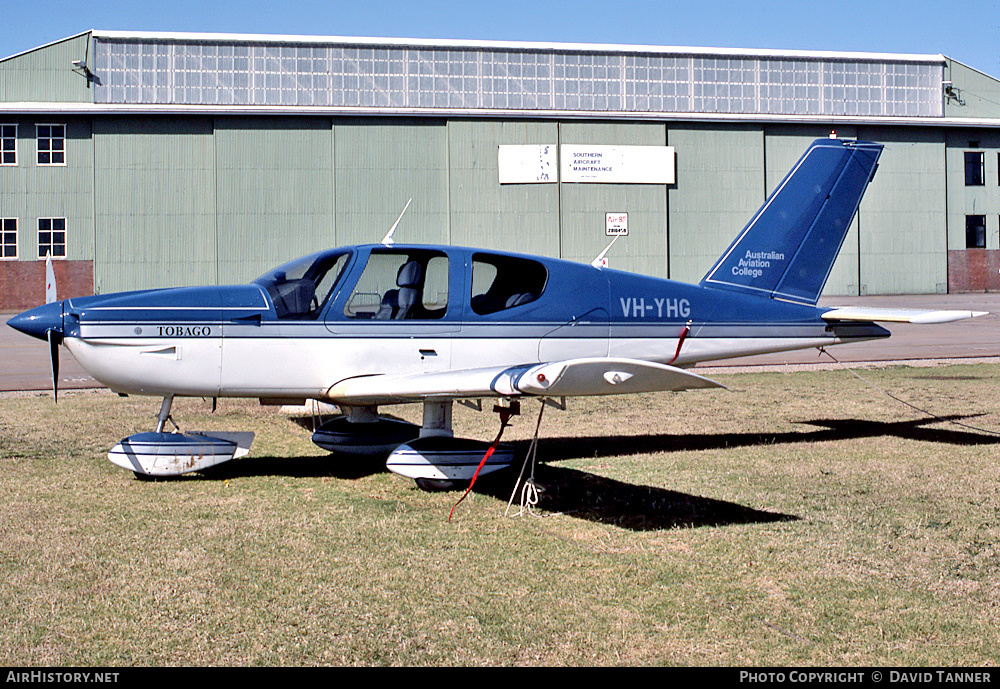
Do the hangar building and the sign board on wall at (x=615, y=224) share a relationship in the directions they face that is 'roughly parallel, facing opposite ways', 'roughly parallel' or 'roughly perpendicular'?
roughly parallel

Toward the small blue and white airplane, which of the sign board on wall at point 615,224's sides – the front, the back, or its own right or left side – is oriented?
front

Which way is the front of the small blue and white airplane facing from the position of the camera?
facing to the left of the viewer

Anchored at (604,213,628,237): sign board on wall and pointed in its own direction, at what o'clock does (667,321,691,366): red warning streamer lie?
The red warning streamer is roughly at 12 o'clock from the sign board on wall.

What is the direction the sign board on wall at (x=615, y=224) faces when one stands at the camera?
facing the viewer

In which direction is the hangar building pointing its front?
toward the camera

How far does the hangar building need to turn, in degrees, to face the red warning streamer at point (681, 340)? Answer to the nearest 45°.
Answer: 0° — it already faces it

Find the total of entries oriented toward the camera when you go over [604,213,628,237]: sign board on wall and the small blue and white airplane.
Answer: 1

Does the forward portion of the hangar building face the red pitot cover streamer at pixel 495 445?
yes

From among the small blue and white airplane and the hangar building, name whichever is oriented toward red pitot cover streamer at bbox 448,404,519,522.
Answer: the hangar building

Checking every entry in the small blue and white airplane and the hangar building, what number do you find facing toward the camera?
1

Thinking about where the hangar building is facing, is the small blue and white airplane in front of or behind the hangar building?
in front
